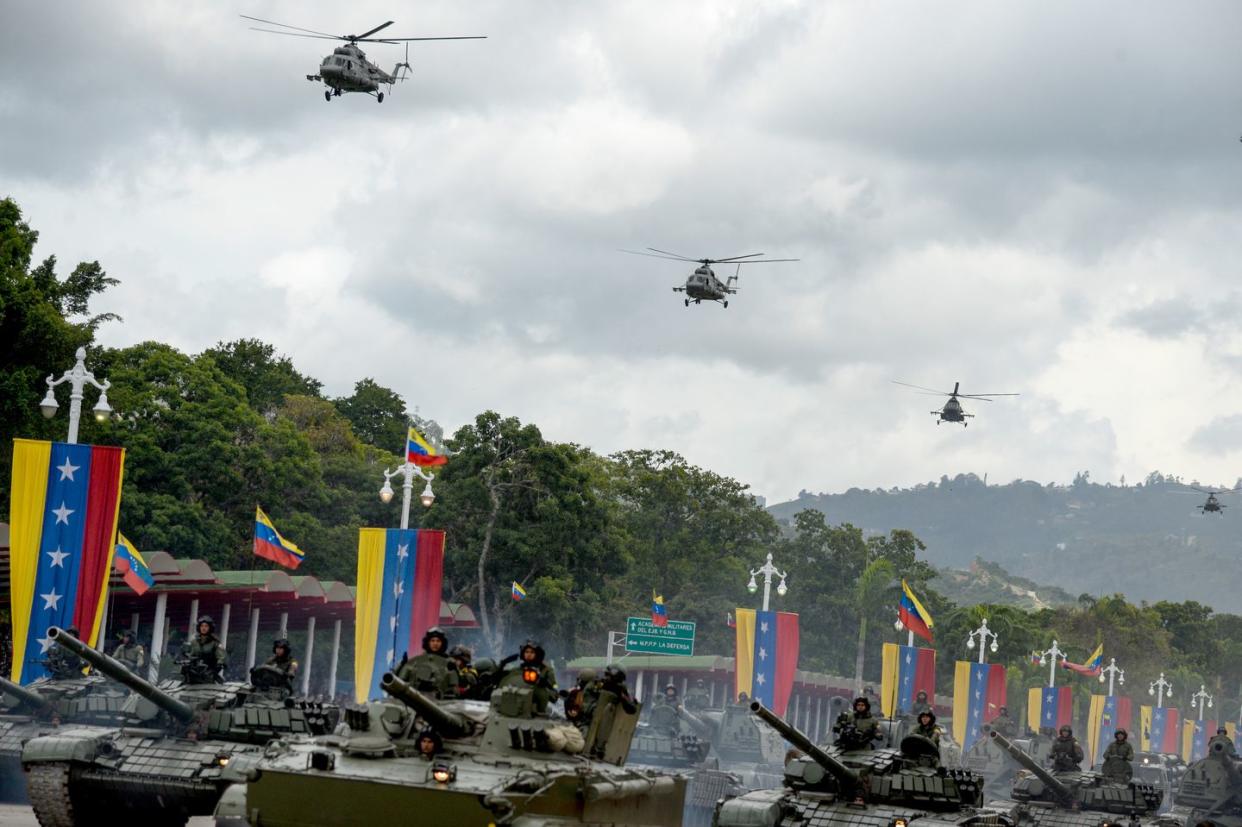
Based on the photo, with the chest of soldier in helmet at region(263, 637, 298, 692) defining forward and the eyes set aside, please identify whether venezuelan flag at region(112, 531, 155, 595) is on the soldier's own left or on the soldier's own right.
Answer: on the soldier's own right

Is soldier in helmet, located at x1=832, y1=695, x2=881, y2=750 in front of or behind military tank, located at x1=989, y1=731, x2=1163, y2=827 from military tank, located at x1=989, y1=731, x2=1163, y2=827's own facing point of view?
in front

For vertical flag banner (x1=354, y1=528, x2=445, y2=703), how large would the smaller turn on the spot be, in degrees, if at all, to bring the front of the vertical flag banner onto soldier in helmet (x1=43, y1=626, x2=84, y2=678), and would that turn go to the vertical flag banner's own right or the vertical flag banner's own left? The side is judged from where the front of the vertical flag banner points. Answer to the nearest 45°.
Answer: approximately 45° to the vertical flag banner's own right

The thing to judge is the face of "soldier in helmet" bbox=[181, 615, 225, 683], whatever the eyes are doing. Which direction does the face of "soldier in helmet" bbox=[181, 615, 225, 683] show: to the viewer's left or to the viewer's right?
to the viewer's left

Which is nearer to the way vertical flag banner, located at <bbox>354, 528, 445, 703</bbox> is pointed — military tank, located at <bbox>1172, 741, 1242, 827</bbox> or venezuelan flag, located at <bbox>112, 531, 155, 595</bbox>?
the military tank

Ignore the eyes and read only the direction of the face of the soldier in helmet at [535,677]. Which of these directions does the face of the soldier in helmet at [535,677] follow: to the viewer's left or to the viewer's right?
to the viewer's left

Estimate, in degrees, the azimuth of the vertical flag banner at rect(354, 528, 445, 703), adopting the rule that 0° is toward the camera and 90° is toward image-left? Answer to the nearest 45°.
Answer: approximately 0°

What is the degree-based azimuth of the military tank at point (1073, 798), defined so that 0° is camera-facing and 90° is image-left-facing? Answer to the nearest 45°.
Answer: approximately 45°

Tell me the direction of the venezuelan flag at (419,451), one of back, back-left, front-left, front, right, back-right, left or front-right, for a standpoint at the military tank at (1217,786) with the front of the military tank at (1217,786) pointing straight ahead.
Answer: front-right

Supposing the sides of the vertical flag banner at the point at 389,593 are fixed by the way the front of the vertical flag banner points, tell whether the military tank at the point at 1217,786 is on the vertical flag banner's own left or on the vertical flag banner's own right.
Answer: on the vertical flag banner's own left

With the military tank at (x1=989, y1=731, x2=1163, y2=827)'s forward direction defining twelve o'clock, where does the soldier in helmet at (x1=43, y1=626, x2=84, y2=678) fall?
The soldier in helmet is roughly at 1 o'clock from the military tank.
